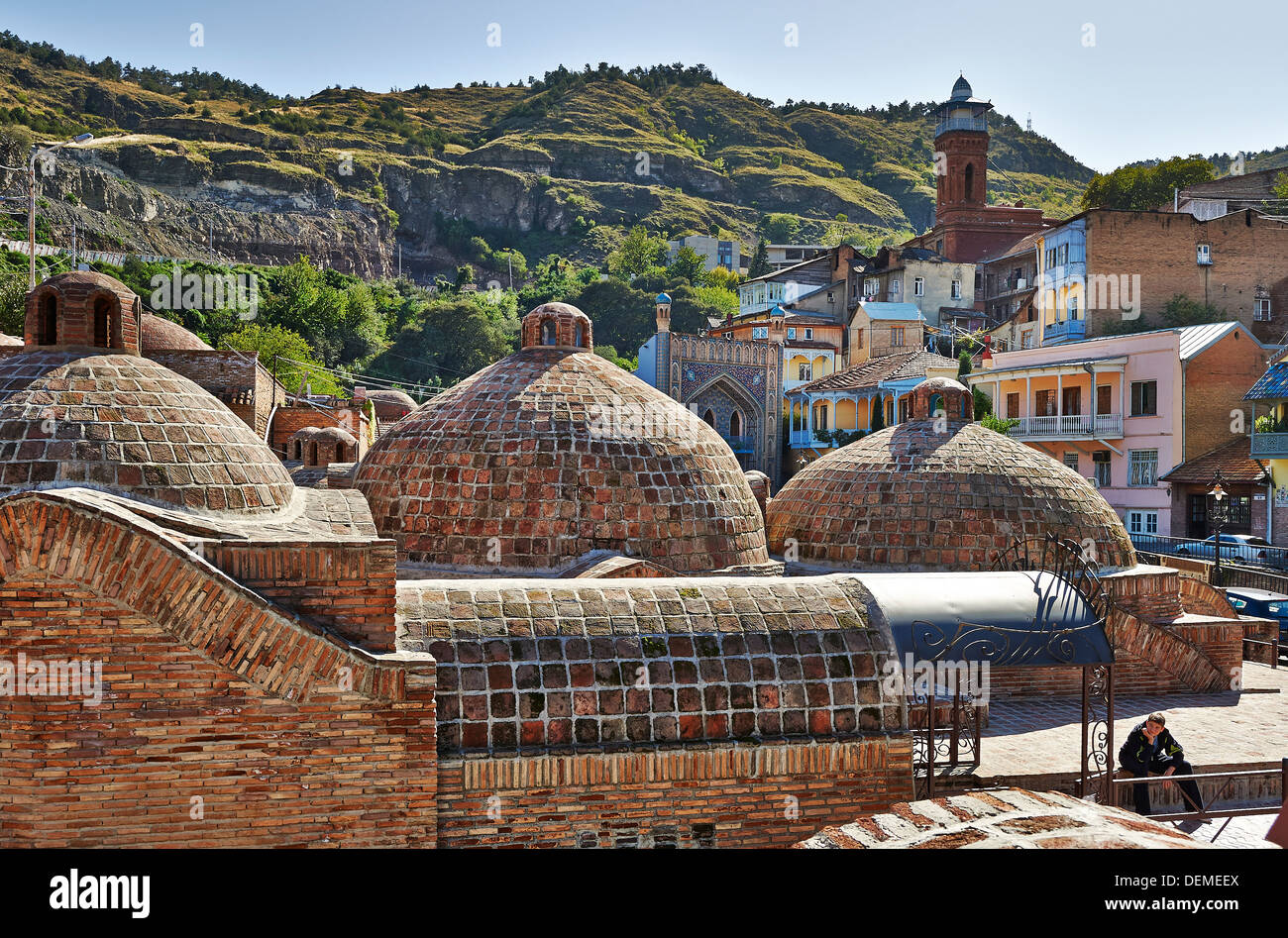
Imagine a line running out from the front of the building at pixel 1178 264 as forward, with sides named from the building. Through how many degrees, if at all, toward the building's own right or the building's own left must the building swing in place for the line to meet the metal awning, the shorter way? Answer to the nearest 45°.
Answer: approximately 45° to the building's own left

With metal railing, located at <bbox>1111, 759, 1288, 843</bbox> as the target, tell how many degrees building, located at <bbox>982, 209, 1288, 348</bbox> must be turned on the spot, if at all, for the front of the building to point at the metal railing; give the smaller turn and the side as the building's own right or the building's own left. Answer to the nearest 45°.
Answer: approximately 45° to the building's own left

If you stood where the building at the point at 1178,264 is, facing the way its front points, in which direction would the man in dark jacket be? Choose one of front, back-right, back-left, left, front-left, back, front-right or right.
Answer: front-left

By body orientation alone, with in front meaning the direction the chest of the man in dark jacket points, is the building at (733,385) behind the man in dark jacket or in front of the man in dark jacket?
behind

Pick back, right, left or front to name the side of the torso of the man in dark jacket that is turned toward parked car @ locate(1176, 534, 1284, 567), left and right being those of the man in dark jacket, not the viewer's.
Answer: back

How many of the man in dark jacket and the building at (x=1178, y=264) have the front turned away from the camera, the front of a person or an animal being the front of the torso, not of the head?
0

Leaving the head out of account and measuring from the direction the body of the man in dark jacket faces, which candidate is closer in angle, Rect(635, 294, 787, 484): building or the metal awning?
the metal awning

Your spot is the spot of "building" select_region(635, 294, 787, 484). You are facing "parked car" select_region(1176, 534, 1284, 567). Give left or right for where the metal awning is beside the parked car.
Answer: right

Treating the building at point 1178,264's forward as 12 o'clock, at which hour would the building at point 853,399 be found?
the building at point 853,399 is roughly at 1 o'clock from the building at point 1178,264.

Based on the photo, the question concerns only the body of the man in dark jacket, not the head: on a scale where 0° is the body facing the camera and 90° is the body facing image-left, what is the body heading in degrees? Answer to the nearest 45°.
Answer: approximately 0°
